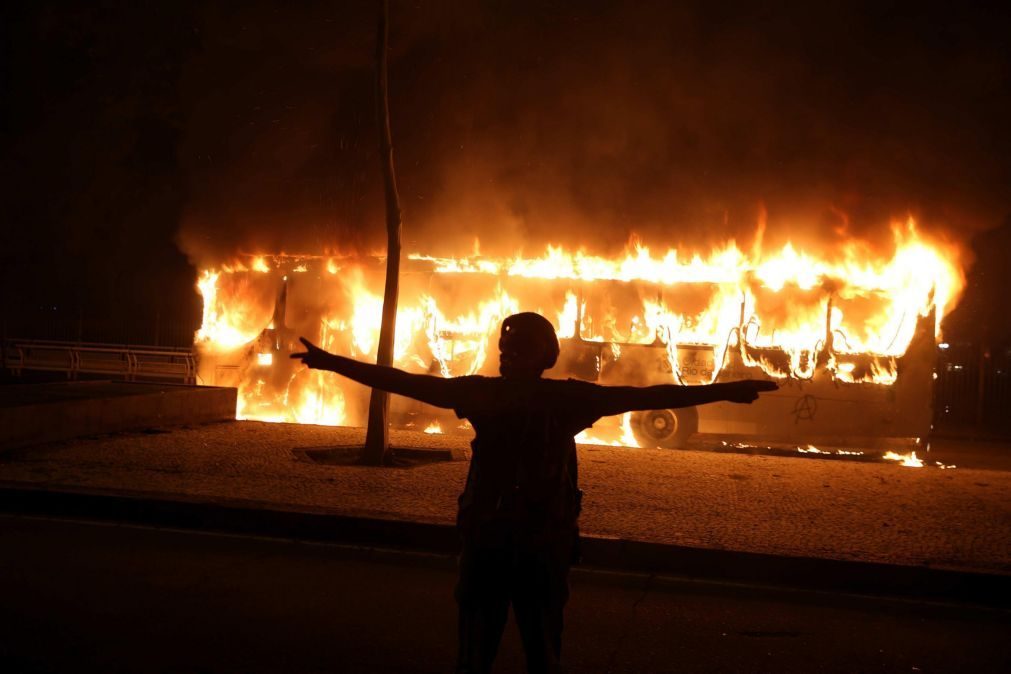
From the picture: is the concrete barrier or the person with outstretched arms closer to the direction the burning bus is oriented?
the concrete barrier

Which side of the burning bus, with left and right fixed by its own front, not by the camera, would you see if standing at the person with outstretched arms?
left

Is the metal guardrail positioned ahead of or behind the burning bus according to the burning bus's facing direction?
ahead

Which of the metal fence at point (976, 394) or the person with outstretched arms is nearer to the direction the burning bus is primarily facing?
the person with outstretched arms

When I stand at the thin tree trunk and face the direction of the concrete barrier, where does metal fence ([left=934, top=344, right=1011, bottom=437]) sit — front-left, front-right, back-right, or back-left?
back-right

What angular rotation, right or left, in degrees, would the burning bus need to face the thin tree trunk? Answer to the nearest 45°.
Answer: approximately 45° to its left

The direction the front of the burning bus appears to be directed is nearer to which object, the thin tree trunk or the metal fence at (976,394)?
the thin tree trunk

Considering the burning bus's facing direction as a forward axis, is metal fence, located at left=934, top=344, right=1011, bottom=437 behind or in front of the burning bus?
behind

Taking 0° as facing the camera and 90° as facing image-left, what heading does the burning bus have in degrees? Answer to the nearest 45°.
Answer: approximately 90°
